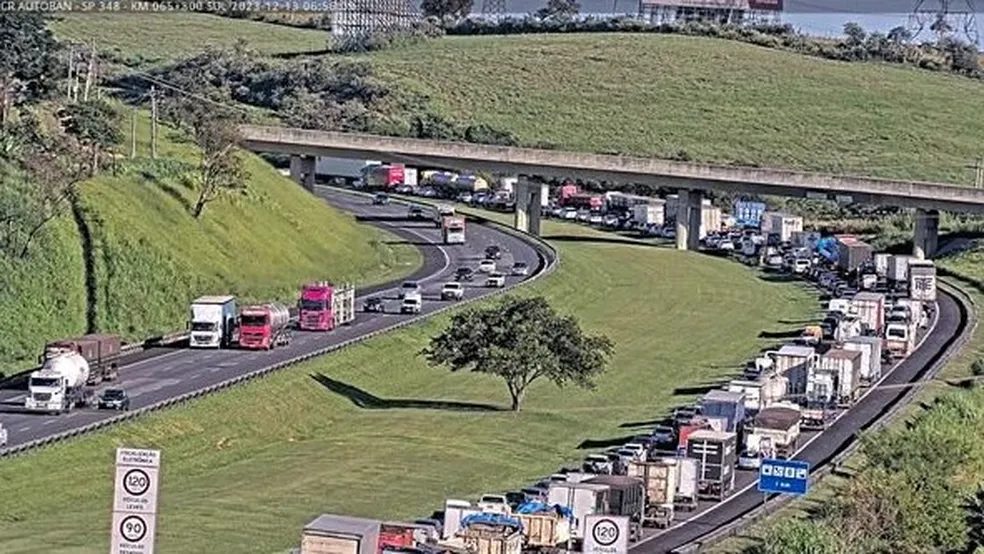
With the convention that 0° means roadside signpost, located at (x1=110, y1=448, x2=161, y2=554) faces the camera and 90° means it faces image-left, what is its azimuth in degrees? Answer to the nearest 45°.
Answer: approximately 0°

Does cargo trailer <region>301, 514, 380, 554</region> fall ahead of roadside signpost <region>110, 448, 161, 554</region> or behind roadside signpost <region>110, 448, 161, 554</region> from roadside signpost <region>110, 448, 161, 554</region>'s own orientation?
behind

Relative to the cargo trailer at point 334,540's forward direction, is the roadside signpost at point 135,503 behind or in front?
behind

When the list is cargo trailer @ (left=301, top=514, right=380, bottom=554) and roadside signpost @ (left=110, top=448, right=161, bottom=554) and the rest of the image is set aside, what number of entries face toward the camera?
1

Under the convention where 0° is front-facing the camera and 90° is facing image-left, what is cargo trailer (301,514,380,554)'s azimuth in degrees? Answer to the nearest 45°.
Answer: approximately 225°
